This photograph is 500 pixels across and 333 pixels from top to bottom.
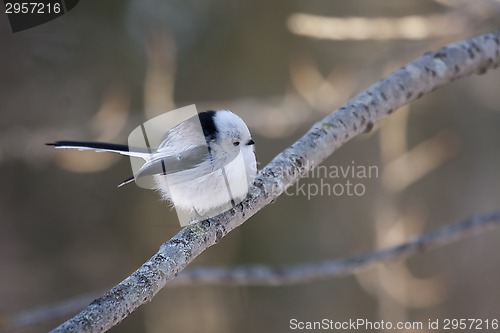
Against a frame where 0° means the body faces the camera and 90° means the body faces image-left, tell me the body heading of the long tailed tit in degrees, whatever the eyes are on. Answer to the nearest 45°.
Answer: approximately 270°
